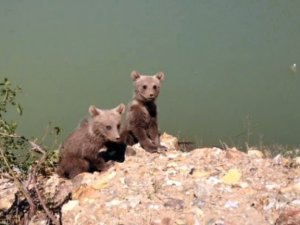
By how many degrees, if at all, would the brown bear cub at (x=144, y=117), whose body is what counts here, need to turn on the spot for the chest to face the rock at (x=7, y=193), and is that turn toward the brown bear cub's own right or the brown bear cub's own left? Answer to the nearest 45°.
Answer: approximately 90° to the brown bear cub's own right

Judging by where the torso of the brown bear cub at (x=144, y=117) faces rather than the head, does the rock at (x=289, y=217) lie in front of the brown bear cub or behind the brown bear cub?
in front

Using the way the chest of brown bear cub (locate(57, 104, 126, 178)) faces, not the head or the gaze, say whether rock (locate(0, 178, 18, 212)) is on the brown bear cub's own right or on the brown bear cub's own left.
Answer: on the brown bear cub's own right

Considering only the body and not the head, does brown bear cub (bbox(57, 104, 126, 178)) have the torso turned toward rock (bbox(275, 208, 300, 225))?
yes

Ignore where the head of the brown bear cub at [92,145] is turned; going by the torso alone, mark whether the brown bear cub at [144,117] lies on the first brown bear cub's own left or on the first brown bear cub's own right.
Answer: on the first brown bear cub's own left

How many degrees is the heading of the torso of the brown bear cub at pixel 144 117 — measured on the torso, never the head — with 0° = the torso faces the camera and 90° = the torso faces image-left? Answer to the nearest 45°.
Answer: approximately 315°

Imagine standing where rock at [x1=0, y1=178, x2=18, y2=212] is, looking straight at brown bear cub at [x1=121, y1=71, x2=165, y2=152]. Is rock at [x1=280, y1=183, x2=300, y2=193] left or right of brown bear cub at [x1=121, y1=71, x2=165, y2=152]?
right

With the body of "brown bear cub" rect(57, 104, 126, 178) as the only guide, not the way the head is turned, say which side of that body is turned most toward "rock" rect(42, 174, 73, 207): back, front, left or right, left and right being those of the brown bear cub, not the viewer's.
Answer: right
